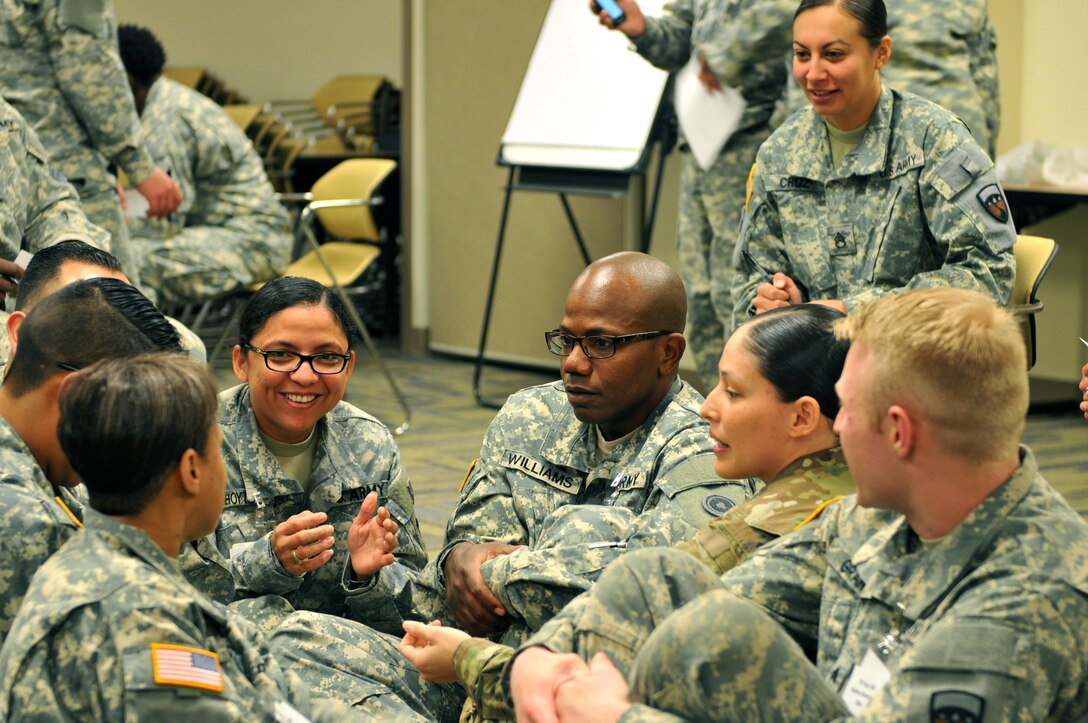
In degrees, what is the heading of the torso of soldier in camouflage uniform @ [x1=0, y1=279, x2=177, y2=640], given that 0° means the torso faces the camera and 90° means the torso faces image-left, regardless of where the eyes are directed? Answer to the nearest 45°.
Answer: approximately 270°

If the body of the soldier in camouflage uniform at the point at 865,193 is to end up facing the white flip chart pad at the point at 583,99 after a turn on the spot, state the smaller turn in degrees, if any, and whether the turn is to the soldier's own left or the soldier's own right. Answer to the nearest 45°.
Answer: approximately 90° to the soldier's own right

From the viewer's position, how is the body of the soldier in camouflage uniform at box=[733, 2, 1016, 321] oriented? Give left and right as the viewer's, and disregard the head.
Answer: facing the viewer and to the left of the viewer

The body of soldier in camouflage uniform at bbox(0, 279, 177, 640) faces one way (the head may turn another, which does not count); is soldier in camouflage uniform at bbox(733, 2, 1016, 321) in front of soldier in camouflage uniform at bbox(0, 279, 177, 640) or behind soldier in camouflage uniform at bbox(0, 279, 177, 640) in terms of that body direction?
in front

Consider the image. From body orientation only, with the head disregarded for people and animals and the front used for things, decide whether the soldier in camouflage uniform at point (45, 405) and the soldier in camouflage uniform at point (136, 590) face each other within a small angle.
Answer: no

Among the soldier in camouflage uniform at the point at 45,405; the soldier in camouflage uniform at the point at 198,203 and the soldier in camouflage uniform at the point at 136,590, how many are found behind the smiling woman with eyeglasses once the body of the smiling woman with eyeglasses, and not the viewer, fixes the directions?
1

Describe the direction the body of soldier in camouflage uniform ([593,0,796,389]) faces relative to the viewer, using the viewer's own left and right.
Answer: facing to the left of the viewer

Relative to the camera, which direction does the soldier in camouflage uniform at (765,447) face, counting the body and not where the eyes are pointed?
to the viewer's left

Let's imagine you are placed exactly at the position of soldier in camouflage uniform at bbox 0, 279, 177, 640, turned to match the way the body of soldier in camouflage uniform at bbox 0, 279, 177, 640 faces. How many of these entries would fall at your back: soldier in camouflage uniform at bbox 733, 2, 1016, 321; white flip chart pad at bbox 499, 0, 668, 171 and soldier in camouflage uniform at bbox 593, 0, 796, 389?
0

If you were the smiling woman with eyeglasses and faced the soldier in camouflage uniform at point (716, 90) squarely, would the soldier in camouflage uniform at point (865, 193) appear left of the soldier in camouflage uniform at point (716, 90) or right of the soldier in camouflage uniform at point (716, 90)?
right

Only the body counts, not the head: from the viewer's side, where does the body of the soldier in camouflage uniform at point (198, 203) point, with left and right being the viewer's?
facing to the left of the viewer

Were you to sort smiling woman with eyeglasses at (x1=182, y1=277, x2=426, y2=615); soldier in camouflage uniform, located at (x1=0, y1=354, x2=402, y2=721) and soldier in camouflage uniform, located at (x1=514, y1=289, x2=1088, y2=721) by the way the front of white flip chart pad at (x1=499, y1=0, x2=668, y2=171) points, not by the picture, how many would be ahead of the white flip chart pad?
3

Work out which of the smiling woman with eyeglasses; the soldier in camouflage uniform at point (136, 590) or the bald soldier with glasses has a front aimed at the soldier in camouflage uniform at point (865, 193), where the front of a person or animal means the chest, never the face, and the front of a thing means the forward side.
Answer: the soldier in camouflage uniform at point (136, 590)

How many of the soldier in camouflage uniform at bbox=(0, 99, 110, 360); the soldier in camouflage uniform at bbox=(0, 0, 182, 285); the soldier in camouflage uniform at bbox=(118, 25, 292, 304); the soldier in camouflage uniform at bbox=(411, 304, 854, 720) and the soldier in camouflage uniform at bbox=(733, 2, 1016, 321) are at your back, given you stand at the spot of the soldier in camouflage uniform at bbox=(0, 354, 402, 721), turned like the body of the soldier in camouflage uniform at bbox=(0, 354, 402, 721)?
0

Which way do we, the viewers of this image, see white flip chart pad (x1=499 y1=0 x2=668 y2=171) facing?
facing the viewer

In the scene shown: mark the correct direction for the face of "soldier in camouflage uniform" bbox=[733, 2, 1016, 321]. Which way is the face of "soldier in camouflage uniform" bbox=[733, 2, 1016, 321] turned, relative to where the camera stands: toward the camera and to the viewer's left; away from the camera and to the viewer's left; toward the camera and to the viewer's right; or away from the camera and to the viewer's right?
toward the camera and to the viewer's left

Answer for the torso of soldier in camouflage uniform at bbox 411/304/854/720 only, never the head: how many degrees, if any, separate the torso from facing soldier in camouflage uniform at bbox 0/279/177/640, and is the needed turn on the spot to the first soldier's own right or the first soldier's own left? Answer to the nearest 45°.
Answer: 0° — they already face them

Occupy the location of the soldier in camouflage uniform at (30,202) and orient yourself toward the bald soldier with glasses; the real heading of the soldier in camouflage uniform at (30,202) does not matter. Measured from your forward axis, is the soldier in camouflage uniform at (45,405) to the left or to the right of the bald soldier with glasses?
right

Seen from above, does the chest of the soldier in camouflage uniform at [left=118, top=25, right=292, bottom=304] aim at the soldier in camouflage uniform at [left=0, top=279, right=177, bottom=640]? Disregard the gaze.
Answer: no

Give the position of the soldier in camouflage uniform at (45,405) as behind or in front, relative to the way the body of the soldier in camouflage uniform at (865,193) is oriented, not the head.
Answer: in front
